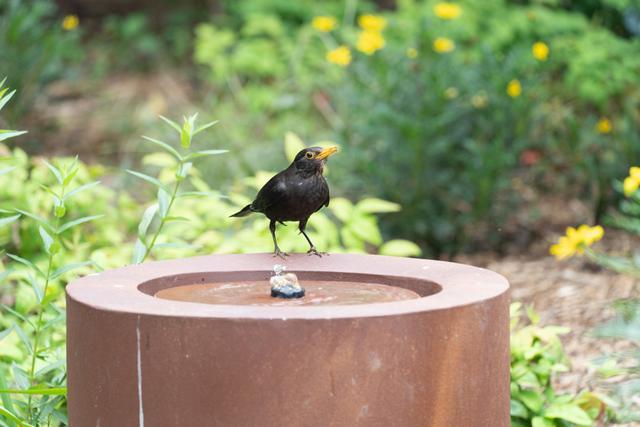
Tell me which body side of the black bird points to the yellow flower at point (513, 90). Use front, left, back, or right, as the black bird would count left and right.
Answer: left

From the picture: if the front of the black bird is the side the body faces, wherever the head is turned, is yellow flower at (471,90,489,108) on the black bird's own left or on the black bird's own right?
on the black bird's own left

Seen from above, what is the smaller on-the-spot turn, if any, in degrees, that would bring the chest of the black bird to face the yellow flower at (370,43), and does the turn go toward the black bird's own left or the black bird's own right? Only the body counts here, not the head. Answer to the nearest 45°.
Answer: approximately 135° to the black bird's own left

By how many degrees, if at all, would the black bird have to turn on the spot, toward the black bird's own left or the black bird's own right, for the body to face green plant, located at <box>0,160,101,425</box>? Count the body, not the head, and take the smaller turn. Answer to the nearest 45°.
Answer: approximately 90° to the black bird's own right

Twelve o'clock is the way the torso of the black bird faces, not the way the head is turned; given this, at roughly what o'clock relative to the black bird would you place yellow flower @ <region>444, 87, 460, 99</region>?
The yellow flower is roughly at 8 o'clock from the black bird.

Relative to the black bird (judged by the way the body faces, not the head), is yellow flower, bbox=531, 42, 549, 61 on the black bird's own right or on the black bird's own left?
on the black bird's own left

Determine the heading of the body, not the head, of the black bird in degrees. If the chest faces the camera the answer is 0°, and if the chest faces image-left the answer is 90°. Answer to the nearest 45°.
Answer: approximately 315°

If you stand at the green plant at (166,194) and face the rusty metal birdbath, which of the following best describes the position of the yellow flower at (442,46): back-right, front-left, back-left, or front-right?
back-left
